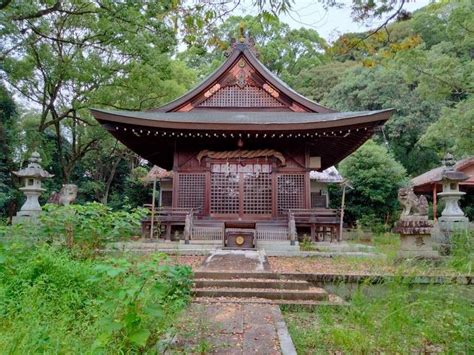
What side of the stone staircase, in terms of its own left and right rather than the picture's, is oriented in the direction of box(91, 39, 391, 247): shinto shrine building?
back

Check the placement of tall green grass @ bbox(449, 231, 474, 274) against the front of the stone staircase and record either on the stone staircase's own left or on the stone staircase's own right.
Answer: on the stone staircase's own left

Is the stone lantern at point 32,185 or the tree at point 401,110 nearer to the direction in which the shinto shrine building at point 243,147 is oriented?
the stone lantern

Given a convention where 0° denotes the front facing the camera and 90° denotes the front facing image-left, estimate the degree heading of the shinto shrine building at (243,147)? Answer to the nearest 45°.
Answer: approximately 0°

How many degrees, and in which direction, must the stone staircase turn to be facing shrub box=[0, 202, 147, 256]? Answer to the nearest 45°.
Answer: approximately 90° to its right

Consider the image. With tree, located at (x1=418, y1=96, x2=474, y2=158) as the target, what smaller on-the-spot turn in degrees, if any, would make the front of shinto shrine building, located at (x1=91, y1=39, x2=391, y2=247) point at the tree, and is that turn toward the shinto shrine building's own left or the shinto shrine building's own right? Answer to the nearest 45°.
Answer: approximately 90° to the shinto shrine building's own left

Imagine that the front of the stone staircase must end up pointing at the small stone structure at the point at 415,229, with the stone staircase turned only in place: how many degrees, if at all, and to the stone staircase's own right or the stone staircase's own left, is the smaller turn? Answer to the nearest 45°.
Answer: approximately 135° to the stone staircase's own left

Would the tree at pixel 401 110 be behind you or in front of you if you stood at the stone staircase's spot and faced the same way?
behind

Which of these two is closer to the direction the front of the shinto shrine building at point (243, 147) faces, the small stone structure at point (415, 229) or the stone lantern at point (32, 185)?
the small stone structure

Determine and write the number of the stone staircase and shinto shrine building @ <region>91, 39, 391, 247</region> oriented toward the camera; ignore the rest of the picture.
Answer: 2
